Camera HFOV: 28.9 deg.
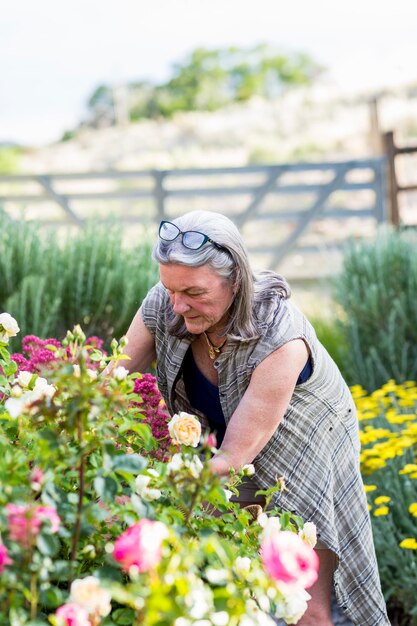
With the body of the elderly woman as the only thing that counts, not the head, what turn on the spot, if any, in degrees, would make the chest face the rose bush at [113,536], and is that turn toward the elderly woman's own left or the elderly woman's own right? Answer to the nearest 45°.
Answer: approximately 45° to the elderly woman's own left

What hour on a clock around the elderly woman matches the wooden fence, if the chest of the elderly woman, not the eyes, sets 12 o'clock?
The wooden fence is roughly at 5 o'clock from the elderly woman.

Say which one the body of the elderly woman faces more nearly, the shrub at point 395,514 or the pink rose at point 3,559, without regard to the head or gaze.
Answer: the pink rose

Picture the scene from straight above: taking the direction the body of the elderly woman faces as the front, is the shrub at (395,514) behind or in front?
behind

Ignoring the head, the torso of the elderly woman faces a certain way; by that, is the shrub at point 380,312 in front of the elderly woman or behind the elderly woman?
behind

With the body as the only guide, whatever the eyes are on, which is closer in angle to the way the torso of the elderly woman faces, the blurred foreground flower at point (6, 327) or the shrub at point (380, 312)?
the blurred foreground flower

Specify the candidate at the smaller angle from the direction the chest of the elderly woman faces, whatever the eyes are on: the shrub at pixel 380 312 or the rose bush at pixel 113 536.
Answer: the rose bush

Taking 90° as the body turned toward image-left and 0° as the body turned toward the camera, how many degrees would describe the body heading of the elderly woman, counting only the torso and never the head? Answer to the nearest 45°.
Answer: approximately 45°

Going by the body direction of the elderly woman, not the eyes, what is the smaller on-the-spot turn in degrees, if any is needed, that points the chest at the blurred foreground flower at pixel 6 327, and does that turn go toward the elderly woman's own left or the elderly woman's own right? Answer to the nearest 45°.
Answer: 0° — they already face it
